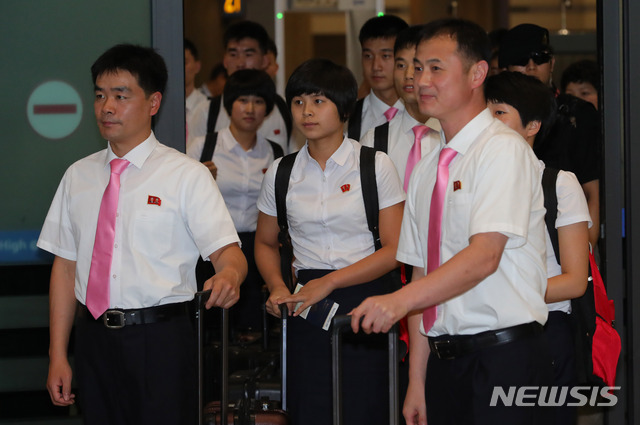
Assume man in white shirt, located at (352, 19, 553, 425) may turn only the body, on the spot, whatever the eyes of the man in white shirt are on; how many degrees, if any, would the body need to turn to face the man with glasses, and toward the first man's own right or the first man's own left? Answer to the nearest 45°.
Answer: approximately 135° to the first man's own right

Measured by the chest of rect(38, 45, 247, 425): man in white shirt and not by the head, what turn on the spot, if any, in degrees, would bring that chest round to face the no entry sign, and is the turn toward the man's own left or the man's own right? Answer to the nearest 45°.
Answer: approximately 135° to the man's own right

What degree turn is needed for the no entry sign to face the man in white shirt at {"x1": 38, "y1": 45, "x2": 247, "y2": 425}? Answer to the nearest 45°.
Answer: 0° — it already faces them

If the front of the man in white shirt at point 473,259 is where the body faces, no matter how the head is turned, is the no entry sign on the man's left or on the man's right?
on the man's right

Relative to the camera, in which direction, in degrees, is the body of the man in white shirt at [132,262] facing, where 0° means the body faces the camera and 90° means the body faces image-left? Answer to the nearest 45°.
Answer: approximately 45°

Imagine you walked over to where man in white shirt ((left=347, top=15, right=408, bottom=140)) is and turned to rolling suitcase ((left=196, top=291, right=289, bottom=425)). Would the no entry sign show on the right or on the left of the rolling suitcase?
right

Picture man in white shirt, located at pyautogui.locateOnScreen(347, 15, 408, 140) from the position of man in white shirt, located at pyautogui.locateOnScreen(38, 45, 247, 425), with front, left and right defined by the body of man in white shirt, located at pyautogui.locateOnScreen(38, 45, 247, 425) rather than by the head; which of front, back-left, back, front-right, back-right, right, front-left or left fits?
back

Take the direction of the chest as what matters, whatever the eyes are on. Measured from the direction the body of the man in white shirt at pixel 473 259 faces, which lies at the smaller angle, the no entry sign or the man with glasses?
the no entry sign

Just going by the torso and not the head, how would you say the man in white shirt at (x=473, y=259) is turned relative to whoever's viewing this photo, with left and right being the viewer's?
facing the viewer and to the left of the viewer

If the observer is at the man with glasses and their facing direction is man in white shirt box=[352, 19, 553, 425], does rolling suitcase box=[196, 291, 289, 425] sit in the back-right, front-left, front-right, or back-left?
front-right

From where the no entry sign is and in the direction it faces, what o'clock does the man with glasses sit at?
The man with glasses is roughly at 9 o'clock from the no entry sign.

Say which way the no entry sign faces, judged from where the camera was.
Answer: facing the viewer
